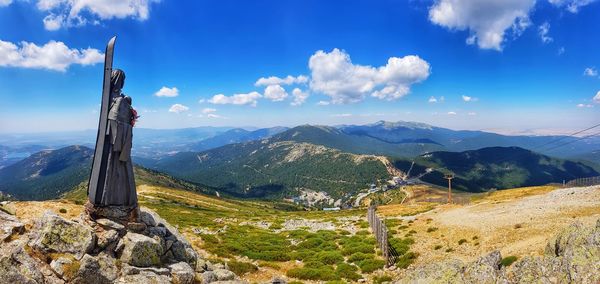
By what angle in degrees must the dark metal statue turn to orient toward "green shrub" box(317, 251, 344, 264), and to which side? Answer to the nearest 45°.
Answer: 0° — it already faces it

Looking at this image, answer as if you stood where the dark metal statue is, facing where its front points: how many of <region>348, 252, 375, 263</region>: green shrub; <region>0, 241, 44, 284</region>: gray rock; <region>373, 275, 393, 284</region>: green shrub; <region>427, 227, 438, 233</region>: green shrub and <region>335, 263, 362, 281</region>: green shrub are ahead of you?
4

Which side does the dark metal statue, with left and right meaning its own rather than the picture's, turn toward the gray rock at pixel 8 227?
back

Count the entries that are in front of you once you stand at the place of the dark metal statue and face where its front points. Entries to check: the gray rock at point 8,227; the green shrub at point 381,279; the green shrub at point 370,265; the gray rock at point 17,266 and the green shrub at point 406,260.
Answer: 3

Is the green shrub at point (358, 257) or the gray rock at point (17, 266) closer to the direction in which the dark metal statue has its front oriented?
the green shrub

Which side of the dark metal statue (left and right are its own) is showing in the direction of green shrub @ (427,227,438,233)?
front

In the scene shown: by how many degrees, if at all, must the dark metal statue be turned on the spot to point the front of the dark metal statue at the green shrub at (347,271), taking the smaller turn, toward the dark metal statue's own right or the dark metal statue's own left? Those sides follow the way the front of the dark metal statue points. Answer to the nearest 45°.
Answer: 0° — it already faces it

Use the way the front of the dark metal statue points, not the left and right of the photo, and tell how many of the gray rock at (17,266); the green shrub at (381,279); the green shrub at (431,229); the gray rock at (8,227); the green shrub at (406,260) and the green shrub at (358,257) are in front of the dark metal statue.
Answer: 4

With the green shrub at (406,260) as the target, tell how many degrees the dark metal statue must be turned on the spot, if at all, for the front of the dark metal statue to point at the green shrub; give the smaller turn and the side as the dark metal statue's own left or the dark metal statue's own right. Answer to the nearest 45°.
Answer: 0° — it already faces it

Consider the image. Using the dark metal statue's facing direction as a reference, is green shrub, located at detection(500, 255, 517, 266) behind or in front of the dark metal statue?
in front

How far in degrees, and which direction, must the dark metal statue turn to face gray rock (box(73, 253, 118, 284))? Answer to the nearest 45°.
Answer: approximately 90° to its right

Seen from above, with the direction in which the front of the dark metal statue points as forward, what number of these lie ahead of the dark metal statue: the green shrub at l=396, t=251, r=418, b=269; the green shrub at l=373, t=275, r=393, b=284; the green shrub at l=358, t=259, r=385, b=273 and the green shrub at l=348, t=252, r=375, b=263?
4

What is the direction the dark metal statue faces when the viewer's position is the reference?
facing to the right of the viewer
